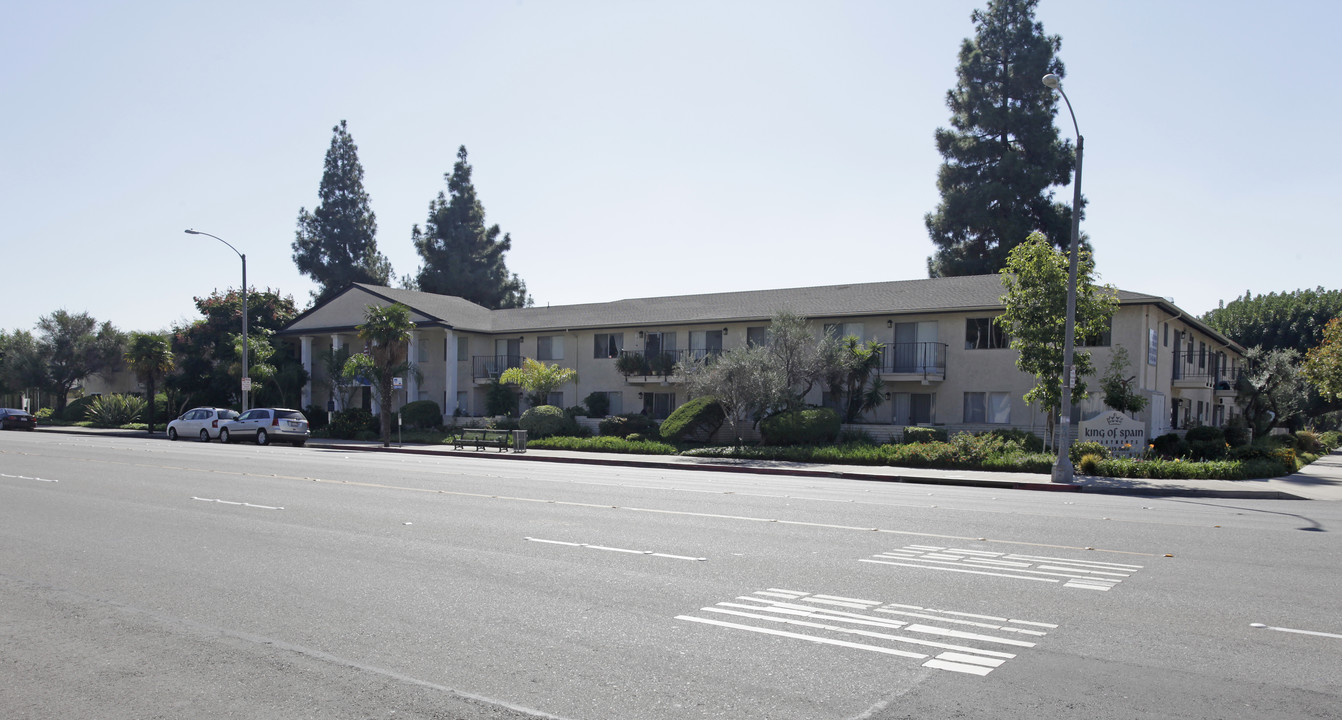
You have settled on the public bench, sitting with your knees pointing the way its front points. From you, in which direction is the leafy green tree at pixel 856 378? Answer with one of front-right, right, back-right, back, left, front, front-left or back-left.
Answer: back-left

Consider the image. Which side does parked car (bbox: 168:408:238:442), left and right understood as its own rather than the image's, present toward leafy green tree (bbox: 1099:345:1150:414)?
back

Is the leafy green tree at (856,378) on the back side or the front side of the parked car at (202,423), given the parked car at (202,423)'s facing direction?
on the back side

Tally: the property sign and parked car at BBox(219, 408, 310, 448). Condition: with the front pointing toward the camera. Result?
1

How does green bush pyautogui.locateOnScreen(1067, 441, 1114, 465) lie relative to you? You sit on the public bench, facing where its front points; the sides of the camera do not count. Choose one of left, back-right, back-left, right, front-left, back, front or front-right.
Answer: left

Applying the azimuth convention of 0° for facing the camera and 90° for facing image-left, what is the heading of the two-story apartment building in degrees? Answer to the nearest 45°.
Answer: approximately 45°

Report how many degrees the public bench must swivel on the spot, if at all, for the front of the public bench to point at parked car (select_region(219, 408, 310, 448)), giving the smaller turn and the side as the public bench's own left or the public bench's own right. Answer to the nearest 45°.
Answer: approximately 90° to the public bench's own right

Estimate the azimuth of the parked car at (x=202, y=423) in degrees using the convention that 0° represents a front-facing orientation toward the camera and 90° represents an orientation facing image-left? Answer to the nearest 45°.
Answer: approximately 135°

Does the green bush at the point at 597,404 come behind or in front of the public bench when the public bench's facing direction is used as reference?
behind

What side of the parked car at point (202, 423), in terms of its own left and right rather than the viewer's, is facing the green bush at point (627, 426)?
back
